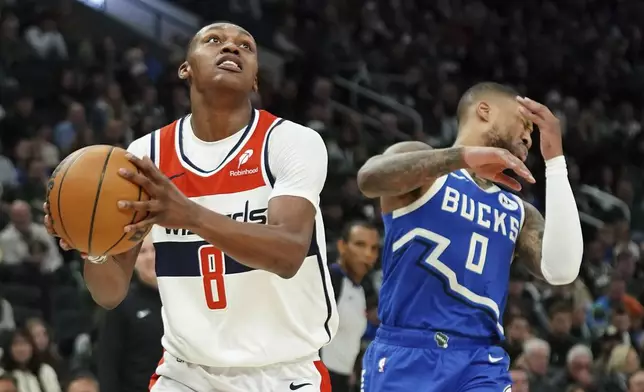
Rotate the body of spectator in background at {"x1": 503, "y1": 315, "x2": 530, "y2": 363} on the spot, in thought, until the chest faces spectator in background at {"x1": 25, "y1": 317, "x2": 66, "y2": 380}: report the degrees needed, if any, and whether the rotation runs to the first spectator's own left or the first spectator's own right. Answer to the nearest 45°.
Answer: approximately 45° to the first spectator's own right

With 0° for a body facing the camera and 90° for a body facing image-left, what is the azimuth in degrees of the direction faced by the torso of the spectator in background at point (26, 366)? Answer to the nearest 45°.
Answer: approximately 0°

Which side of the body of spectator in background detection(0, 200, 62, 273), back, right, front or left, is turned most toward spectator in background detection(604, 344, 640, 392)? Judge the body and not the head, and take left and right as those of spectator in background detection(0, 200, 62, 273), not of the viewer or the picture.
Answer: left

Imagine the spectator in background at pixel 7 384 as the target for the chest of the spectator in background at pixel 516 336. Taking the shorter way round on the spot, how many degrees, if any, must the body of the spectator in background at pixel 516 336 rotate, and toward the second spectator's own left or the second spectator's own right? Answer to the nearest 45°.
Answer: approximately 45° to the second spectator's own right

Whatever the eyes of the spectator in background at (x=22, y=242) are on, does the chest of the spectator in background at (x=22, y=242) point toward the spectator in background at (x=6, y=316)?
yes

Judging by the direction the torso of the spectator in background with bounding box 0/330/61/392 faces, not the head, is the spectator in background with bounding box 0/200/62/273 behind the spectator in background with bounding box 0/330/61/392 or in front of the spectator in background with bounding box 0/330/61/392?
behind

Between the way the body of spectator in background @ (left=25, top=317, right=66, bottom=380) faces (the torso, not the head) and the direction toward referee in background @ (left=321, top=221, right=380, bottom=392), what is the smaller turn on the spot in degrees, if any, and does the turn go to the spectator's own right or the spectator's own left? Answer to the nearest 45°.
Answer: approximately 90° to the spectator's own left
